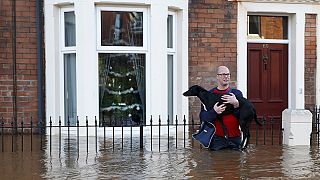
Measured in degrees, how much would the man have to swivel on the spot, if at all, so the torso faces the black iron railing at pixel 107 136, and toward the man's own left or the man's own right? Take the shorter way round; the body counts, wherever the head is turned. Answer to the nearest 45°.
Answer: approximately 135° to the man's own right

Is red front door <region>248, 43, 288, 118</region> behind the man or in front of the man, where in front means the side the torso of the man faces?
behind

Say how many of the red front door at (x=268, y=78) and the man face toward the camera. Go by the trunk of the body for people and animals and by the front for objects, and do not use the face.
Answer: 2

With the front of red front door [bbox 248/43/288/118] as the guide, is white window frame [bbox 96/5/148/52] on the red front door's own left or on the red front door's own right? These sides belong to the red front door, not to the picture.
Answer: on the red front door's own right

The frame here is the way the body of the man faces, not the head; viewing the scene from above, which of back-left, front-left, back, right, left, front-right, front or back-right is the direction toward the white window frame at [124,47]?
back-right

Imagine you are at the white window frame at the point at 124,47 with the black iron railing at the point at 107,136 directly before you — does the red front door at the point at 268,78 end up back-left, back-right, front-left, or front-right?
back-left

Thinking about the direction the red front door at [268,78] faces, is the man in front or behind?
in front

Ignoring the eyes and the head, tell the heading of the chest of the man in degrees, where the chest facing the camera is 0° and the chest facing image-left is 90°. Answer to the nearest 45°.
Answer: approximately 0°

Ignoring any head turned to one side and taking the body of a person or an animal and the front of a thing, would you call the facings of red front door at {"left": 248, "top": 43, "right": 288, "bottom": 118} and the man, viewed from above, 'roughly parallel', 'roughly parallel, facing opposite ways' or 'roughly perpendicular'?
roughly parallel

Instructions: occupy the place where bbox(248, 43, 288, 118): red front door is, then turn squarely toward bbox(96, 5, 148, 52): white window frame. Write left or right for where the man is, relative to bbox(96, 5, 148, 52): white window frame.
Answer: left

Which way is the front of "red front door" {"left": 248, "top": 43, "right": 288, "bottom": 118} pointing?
toward the camera
